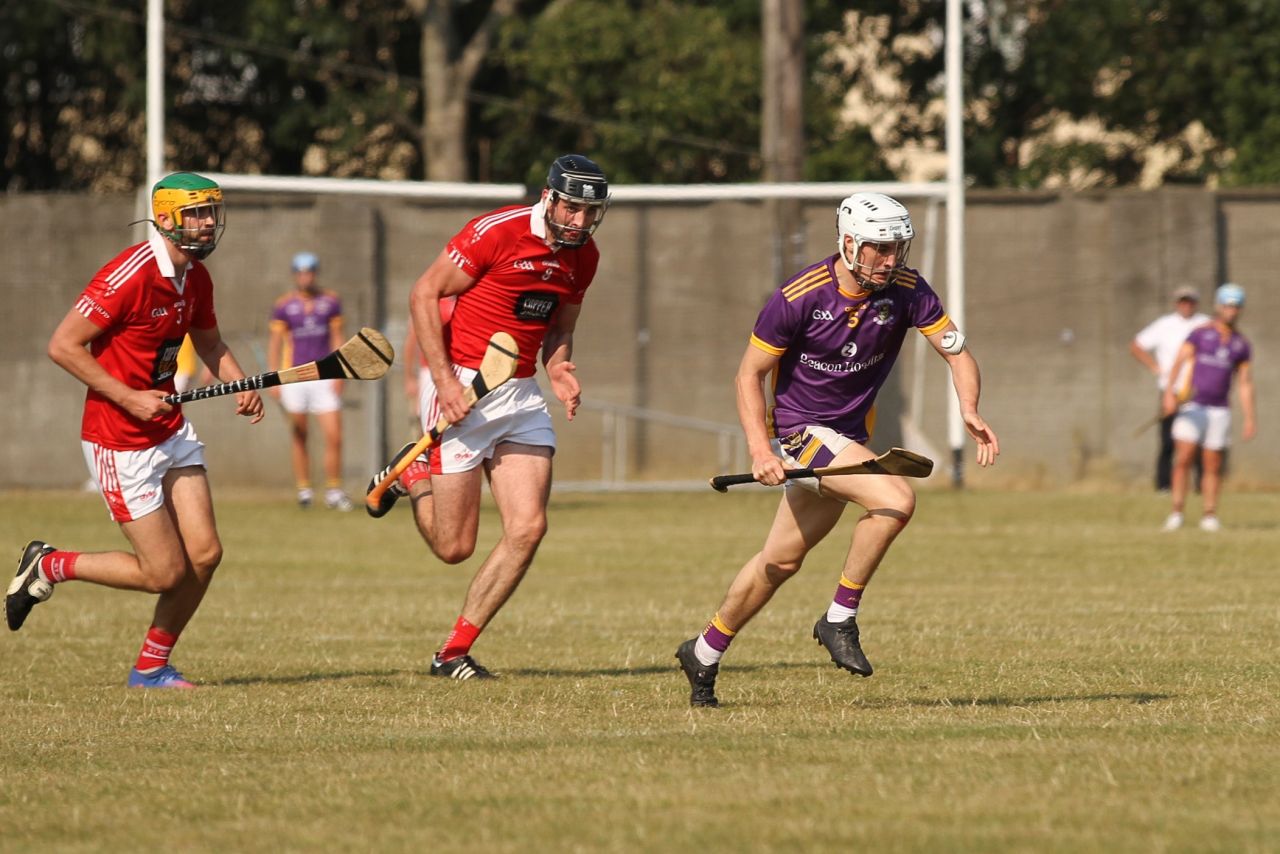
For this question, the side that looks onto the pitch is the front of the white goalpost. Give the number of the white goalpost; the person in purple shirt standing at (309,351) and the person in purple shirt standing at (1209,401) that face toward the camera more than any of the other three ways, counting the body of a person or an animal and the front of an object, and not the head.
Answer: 3

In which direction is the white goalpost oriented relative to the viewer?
toward the camera

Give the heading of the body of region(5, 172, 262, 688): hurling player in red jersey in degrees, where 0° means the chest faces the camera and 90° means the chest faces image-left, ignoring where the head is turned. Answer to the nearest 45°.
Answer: approximately 315°

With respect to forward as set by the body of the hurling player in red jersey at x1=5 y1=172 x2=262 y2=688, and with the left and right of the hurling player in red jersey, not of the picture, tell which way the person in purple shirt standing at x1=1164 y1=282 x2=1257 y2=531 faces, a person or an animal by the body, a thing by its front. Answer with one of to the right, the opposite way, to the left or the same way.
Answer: to the right

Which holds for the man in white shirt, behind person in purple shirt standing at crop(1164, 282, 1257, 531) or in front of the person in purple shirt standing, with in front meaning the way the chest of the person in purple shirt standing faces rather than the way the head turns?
behind

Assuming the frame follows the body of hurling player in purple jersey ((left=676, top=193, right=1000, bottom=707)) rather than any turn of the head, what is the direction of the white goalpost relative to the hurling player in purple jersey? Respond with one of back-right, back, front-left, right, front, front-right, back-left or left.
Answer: back-left

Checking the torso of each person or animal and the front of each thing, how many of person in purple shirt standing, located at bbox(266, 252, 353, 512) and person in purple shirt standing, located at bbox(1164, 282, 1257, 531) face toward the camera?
2

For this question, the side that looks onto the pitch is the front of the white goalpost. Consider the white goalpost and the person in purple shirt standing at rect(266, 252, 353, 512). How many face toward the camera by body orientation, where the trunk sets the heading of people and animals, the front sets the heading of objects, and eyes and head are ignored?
2

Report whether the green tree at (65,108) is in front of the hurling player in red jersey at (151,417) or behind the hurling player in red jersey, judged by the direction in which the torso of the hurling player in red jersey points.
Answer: behind

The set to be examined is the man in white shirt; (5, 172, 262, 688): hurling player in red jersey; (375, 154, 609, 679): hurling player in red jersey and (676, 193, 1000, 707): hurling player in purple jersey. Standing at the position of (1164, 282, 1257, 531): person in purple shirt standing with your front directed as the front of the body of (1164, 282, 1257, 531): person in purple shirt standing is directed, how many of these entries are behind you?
1

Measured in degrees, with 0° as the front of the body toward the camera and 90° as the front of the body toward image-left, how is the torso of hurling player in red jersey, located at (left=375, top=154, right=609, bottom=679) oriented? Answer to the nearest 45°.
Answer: approximately 315°

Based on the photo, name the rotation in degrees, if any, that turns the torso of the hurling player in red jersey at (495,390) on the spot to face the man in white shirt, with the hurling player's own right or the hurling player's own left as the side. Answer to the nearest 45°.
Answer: approximately 90° to the hurling player's own left
